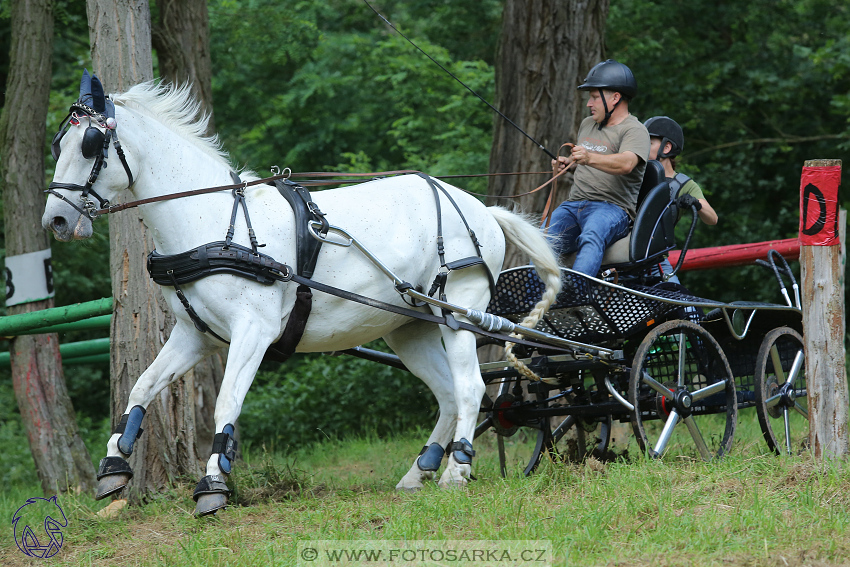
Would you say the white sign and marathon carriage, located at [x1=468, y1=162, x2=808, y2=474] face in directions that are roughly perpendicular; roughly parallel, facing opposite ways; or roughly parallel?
roughly perpendicular

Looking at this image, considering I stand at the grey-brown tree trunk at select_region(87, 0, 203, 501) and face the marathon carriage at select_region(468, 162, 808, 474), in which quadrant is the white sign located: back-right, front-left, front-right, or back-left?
back-left

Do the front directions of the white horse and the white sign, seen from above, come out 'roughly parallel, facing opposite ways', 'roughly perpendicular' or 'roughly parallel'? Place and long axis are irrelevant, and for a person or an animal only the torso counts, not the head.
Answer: roughly perpendicular

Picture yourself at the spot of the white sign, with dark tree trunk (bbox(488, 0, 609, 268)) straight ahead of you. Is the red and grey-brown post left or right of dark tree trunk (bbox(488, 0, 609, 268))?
right

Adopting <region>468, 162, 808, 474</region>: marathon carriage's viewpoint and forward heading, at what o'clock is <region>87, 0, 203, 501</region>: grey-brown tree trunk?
The grey-brown tree trunk is roughly at 1 o'clock from the marathon carriage.

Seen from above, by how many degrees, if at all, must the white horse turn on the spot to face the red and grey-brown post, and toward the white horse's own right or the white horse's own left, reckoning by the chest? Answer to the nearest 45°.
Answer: approximately 180°

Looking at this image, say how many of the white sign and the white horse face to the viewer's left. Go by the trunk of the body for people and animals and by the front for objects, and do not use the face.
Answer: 1

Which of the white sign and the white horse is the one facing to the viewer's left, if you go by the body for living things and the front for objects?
the white horse

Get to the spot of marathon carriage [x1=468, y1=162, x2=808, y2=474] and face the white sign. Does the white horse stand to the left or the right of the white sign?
left

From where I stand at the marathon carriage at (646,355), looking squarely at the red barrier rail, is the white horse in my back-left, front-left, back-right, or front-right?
back-left

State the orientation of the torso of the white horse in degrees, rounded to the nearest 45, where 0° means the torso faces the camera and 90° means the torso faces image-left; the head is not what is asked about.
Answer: approximately 90°
